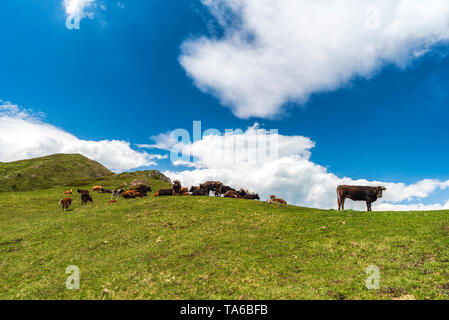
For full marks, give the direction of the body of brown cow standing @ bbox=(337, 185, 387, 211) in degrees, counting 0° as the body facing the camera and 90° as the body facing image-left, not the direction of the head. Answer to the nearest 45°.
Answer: approximately 270°
